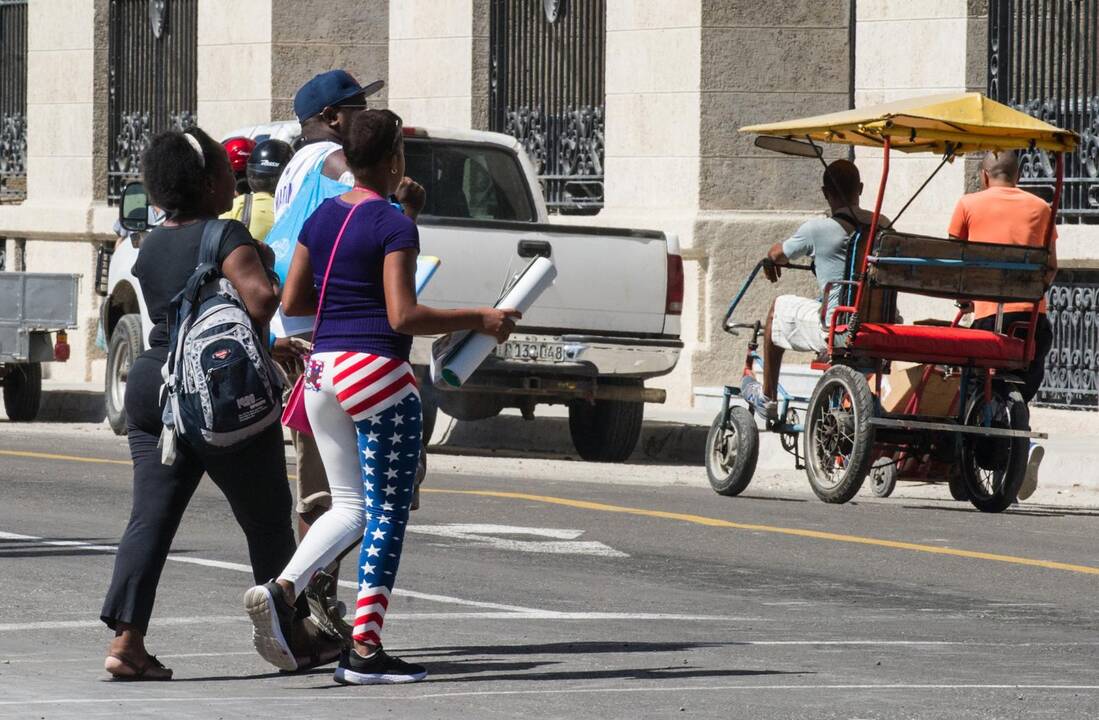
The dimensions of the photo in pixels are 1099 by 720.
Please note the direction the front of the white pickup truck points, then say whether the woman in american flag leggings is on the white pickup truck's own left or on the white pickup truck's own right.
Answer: on the white pickup truck's own left

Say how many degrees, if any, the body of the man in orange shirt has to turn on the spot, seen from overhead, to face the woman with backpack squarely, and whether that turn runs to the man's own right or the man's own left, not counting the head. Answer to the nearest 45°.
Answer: approximately 180°

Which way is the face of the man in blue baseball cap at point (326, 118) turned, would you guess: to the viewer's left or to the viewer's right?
to the viewer's right

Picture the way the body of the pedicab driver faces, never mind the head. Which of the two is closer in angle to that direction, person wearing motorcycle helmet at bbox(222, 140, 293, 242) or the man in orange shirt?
the person wearing motorcycle helmet

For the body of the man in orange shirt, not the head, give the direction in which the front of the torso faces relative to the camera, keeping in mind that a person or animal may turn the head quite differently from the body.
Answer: away from the camera

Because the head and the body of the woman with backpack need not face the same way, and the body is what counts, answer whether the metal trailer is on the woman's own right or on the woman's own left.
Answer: on the woman's own left

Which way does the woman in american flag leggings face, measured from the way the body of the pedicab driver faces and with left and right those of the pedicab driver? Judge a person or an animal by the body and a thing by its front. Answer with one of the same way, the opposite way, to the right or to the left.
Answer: to the right
